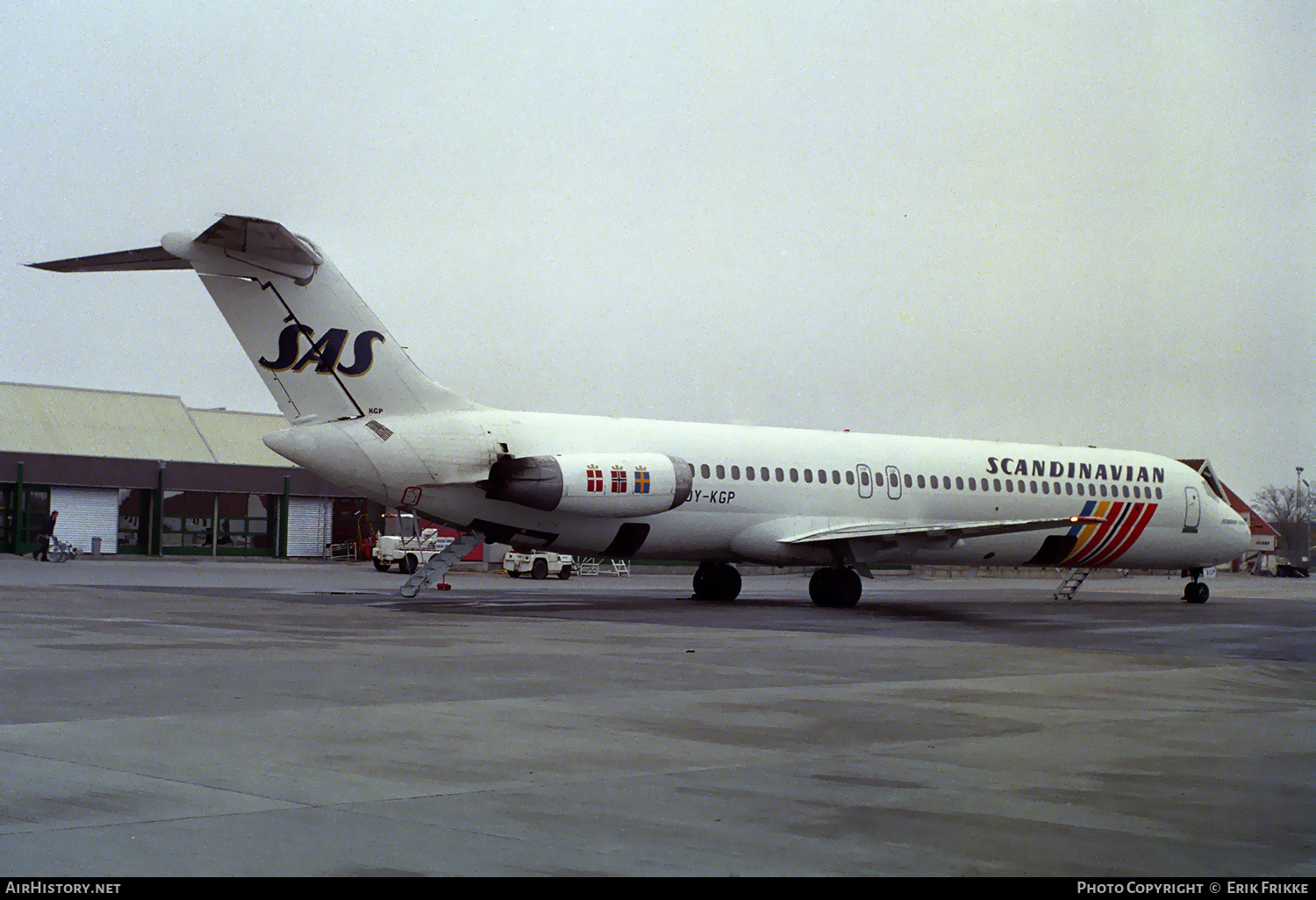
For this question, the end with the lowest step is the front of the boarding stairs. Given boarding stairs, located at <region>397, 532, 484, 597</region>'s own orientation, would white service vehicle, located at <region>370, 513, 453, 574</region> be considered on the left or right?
on its right

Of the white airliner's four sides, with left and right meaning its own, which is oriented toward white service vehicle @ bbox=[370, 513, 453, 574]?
left

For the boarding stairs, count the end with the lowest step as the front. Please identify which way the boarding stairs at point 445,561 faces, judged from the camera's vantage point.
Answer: facing the viewer and to the left of the viewer

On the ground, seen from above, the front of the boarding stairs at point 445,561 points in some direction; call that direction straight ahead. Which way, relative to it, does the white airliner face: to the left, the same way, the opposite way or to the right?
the opposite way

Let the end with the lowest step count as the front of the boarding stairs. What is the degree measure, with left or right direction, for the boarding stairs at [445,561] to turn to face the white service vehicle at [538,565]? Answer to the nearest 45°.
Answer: approximately 135° to its right

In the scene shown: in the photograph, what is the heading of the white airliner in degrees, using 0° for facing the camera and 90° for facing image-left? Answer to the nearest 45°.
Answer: approximately 225°
